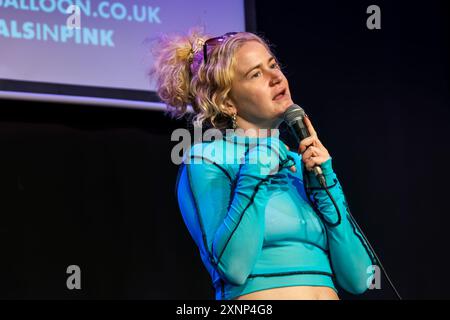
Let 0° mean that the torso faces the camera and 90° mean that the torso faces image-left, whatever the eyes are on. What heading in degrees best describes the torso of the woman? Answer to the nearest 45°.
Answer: approximately 315°
